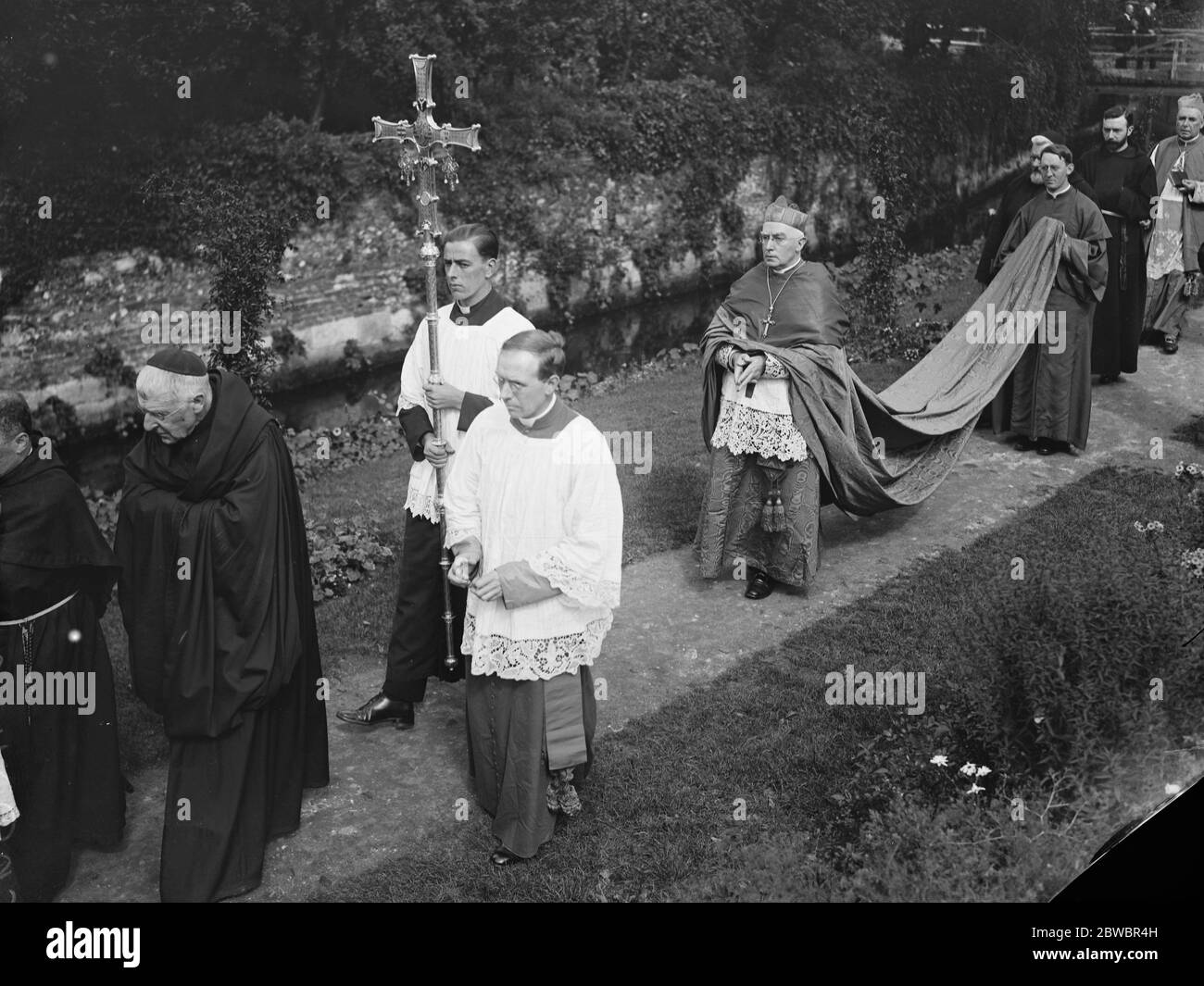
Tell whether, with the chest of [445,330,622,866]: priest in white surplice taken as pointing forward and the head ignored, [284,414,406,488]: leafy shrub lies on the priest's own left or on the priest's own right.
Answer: on the priest's own right

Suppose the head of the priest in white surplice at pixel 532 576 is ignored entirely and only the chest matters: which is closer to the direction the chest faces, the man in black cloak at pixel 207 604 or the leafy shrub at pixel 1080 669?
the man in black cloak

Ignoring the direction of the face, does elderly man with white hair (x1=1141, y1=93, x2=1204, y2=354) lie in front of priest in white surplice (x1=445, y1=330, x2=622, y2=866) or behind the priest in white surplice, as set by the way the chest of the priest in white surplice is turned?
behind

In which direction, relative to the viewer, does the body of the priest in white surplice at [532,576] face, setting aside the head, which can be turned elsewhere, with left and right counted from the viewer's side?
facing the viewer and to the left of the viewer
